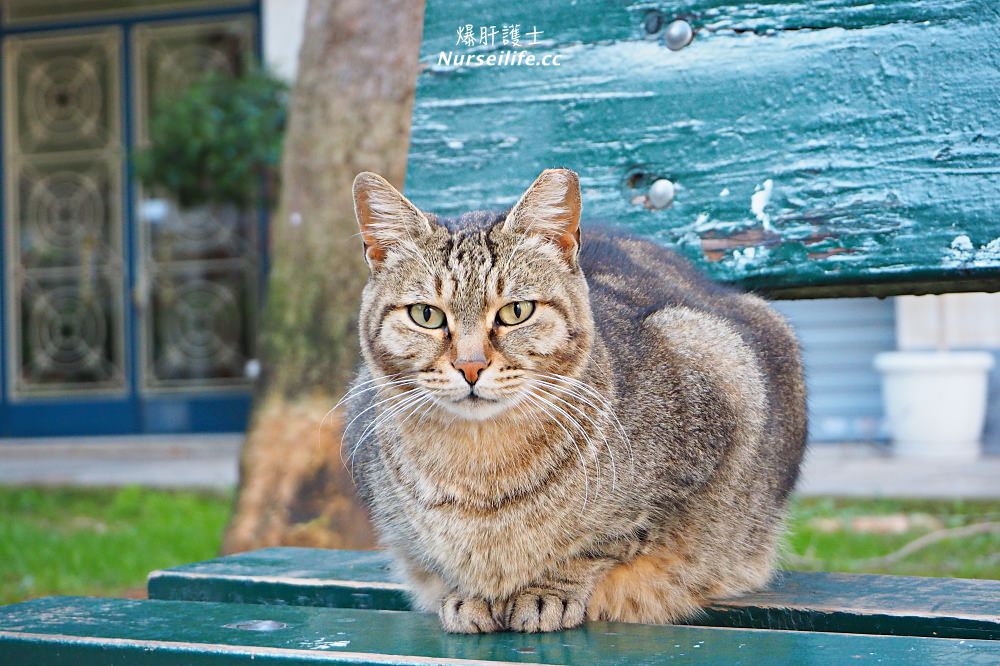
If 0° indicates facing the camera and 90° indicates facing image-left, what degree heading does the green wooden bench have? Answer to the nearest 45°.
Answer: approximately 0°

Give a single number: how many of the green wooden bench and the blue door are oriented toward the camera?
2

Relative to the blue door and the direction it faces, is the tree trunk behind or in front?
in front

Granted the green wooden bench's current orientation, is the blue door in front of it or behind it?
behind

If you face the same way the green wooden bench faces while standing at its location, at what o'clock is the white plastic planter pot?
The white plastic planter pot is roughly at 7 o'clock from the green wooden bench.

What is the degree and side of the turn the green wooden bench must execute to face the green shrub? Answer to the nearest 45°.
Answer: approximately 180°

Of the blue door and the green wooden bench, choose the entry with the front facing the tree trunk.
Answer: the blue door

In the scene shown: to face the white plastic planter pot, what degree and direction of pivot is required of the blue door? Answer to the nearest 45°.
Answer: approximately 45° to its left

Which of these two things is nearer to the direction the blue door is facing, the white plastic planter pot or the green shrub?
the green shrub

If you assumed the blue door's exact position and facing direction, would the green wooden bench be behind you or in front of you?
in front
